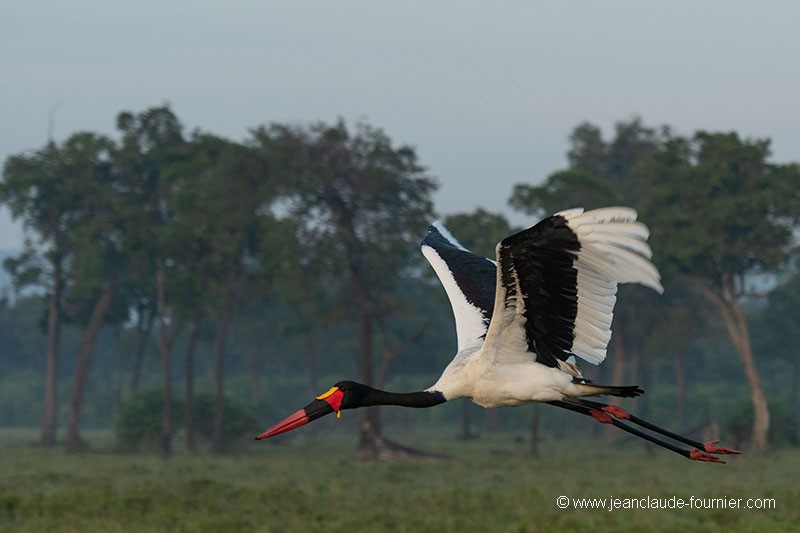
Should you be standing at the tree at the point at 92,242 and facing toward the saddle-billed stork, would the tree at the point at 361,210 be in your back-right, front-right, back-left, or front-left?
front-left

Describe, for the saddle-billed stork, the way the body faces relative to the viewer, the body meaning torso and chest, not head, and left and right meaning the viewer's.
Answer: facing to the left of the viewer
